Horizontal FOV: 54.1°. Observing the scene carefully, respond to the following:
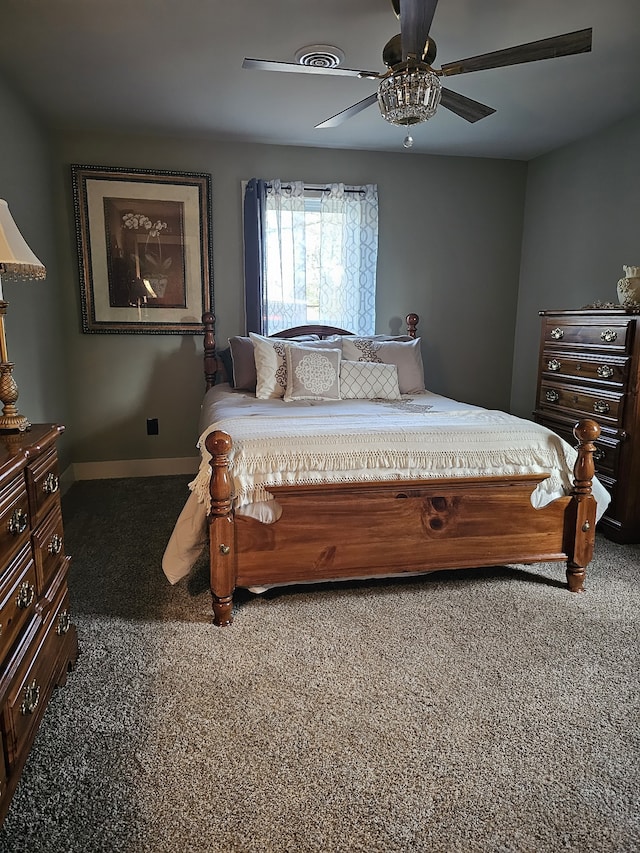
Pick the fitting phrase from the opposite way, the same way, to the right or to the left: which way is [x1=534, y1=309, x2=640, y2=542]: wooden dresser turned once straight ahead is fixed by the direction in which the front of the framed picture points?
to the right

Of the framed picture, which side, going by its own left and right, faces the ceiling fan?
front

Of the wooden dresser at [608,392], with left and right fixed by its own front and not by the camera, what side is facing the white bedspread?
front

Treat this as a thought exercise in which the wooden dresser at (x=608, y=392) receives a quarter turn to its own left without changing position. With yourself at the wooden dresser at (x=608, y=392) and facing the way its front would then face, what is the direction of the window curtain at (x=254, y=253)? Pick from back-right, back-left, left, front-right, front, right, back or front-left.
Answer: back-right

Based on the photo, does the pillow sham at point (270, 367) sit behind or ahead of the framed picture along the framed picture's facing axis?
ahead

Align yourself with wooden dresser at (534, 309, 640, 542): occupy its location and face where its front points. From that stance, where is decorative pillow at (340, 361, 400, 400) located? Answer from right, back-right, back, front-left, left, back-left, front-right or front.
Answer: front-right

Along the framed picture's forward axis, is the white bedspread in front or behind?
in front

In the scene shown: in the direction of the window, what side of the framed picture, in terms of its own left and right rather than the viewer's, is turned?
left

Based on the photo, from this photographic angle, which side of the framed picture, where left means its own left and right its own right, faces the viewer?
front

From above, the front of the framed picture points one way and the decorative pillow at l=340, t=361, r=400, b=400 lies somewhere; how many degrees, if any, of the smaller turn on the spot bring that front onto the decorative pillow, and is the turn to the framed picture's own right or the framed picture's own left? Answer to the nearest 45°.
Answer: approximately 45° to the framed picture's own left

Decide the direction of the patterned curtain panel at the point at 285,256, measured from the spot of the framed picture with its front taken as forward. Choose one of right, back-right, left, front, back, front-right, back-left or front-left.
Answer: left

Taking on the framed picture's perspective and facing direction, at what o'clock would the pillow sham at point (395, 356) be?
The pillow sham is roughly at 10 o'clock from the framed picture.

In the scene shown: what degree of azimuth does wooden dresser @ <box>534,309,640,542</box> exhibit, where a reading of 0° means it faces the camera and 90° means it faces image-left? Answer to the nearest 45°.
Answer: approximately 45°
